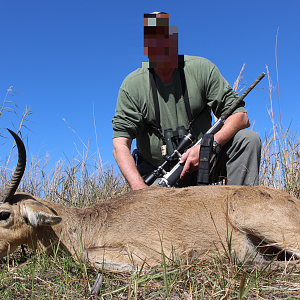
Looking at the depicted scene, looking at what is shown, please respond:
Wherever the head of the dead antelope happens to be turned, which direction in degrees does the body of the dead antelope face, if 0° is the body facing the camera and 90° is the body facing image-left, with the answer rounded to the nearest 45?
approximately 90°
